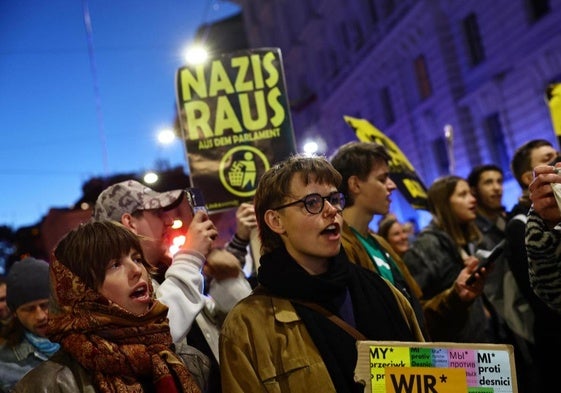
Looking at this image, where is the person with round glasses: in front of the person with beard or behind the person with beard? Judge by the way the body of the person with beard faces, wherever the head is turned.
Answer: in front

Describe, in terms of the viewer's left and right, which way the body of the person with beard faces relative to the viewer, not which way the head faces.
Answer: facing the viewer and to the right of the viewer

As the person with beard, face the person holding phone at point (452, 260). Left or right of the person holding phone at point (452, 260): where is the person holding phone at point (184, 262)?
right

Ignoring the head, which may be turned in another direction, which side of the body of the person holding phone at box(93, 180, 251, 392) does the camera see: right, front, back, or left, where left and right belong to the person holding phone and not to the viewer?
right

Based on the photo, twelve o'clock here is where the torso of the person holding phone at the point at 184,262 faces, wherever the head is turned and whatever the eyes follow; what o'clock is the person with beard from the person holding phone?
The person with beard is roughly at 7 o'clock from the person holding phone.

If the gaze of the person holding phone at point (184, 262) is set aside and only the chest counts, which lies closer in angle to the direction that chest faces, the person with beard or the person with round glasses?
the person with round glasses

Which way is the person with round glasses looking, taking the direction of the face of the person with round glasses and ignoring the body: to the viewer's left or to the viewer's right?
to the viewer's right

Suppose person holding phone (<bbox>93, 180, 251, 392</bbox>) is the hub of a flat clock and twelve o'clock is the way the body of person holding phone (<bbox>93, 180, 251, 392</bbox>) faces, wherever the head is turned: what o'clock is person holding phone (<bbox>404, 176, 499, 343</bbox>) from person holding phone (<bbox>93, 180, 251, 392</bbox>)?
person holding phone (<bbox>404, 176, 499, 343</bbox>) is roughly at 11 o'clock from person holding phone (<bbox>93, 180, 251, 392</bbox>).

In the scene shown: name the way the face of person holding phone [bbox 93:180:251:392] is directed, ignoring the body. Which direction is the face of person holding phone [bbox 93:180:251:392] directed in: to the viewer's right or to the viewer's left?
to the viewer's right
